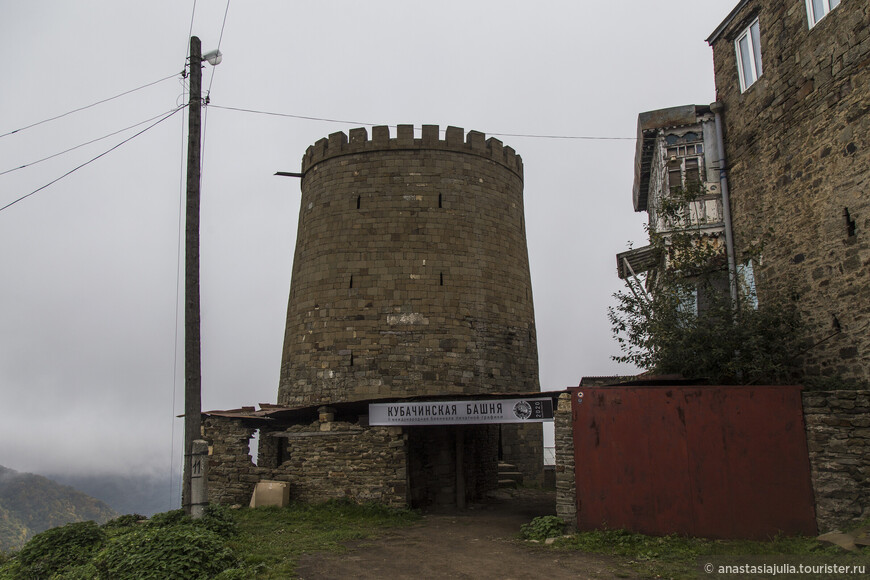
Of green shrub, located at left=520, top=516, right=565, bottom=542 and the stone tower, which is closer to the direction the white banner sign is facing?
the green shrub

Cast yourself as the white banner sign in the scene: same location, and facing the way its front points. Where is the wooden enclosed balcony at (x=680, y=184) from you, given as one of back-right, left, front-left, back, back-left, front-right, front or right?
left

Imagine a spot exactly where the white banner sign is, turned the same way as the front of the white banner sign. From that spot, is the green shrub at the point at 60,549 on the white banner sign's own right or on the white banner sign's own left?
on the white banner sign's own right

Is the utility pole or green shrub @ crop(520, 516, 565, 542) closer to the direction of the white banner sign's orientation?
the green shrub

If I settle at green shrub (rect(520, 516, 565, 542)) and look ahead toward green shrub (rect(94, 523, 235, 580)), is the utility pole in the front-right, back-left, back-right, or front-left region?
front-right

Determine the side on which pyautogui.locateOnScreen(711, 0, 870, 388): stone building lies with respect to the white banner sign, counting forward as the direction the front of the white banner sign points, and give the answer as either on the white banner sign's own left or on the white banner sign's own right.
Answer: on the white banner sign's own left

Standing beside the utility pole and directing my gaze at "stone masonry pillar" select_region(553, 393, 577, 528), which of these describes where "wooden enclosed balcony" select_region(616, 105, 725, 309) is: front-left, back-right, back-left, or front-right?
front-left

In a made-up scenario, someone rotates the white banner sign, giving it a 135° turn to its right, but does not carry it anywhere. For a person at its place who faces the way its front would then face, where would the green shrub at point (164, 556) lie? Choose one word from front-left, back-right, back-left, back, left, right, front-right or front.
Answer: left

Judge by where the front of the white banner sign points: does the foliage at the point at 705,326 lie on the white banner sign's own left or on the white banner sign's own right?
on the white banner sign's own left

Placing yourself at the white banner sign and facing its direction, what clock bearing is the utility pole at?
The utility pole is roughly at 2 o'clock from the white banner sign.

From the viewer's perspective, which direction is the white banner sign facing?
toward the camera

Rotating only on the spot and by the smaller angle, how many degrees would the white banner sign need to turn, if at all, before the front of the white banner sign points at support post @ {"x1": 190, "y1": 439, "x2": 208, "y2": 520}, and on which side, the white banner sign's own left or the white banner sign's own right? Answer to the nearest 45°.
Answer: approximately 45° to the white banner sign's own right

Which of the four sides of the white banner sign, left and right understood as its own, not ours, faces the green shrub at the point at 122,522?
right

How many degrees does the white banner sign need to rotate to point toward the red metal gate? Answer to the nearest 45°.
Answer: approximately 45° to its left
